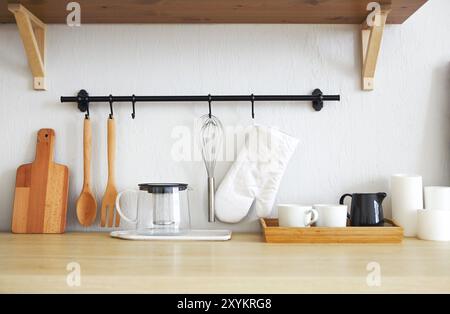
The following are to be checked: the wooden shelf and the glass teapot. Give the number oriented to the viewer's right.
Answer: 1

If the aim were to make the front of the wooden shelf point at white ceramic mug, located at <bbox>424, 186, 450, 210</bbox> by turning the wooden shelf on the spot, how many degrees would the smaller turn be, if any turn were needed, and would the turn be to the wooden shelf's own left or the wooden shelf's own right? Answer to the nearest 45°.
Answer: approximately 90° to the wooden shelf's own left

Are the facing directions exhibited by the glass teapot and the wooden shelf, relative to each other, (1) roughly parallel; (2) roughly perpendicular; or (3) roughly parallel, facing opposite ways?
roughly perpendicular

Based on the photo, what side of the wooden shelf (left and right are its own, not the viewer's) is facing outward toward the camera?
front

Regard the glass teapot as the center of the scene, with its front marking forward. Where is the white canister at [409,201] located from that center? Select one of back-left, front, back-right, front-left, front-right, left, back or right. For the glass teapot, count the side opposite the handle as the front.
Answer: front

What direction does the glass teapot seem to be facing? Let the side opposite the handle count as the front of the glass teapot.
to the viewer's right
